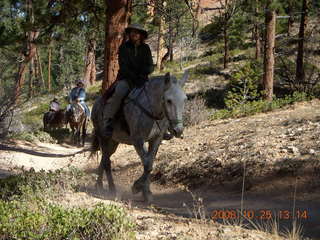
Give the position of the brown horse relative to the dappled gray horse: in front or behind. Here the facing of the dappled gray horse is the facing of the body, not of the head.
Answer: behind

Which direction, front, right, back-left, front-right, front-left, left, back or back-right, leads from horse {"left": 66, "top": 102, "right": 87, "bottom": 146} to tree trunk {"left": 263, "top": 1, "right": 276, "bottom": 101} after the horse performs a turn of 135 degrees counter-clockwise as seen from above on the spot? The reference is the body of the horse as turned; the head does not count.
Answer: front-right

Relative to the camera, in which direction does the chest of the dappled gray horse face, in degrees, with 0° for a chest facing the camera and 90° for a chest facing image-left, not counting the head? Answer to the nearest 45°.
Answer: approximately 315°
